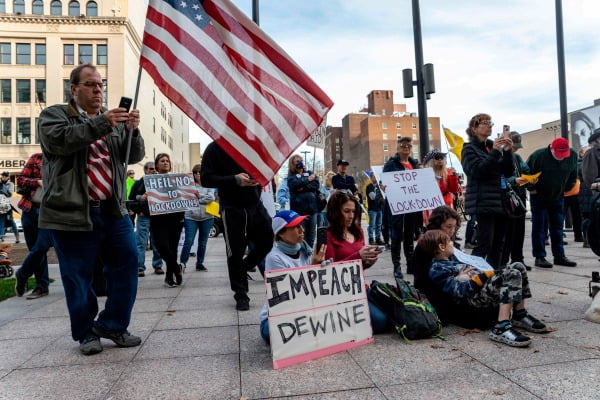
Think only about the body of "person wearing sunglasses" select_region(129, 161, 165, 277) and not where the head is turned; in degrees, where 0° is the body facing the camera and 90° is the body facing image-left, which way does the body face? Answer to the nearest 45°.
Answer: approximately 315°

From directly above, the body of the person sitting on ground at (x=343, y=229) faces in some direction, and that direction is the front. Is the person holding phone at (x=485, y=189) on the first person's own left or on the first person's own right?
on the first person's own left

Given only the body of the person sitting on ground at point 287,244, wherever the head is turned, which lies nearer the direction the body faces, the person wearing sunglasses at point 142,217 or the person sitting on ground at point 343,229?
the person sitting on ground

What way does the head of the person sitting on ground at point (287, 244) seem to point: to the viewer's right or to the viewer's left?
to the viewer's right

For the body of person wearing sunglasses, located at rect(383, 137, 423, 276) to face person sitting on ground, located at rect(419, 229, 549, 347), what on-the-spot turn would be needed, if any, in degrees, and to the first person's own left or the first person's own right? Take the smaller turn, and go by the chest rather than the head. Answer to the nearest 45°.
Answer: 0° — they already face them

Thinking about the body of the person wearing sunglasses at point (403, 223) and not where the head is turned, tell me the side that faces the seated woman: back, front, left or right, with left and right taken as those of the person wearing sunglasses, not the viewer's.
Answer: front

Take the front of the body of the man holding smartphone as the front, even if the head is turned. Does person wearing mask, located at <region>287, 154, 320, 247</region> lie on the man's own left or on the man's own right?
on the man's own left
